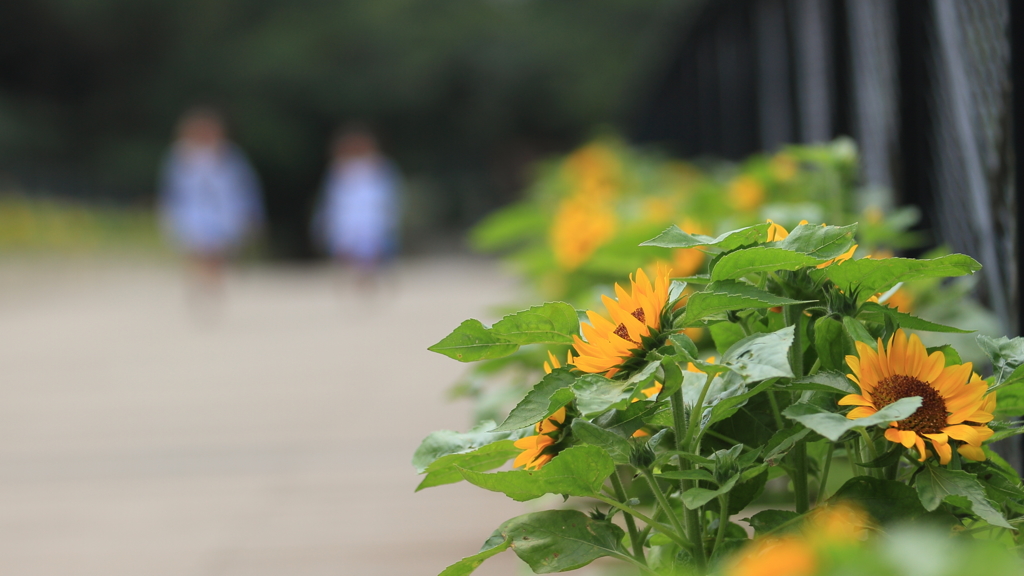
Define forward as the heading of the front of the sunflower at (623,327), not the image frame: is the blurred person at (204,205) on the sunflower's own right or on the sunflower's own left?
on the sunflower's own right

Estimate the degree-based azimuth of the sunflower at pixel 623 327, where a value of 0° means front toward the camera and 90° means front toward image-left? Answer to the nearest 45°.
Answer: approximately 90°

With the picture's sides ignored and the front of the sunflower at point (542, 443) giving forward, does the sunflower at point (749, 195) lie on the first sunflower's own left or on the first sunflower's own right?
on the first sunflower's own right

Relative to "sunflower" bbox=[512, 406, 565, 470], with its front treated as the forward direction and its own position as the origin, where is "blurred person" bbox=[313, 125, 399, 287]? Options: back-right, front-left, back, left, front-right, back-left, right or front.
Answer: right

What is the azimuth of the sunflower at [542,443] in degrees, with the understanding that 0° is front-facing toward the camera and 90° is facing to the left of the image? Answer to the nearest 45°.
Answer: approximately 90°
